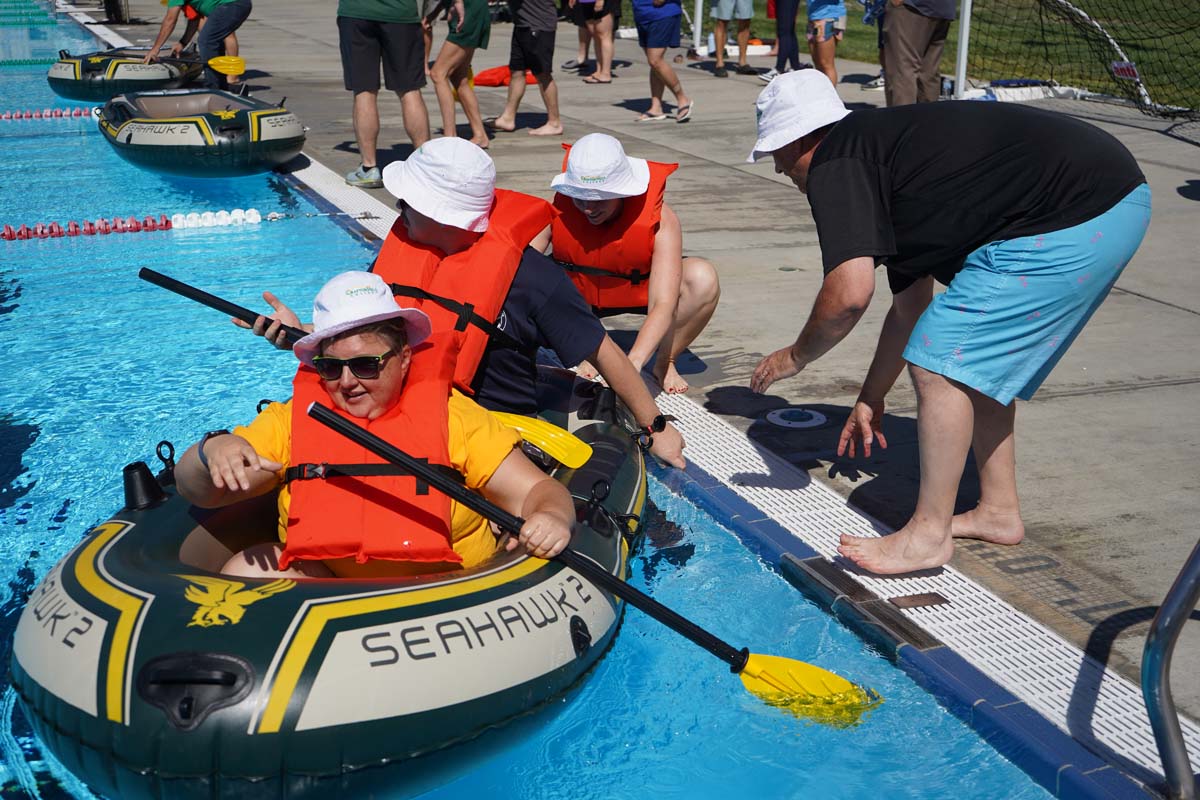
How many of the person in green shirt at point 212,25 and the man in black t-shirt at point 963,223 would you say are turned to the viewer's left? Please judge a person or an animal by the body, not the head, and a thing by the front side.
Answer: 2

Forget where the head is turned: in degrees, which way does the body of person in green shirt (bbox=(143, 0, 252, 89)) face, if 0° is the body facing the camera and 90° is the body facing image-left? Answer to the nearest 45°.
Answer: approximately 90°

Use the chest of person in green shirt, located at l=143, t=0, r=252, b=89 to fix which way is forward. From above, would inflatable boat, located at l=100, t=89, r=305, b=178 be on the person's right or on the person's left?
on the person's left

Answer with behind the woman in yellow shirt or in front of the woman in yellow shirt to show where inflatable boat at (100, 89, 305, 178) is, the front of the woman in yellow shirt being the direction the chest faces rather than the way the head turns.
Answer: behind

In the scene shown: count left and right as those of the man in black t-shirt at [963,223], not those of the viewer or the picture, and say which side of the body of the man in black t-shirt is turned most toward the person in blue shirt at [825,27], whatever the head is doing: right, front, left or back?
right

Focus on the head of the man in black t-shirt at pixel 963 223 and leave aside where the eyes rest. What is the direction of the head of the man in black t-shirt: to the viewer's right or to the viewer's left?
to the viewer's left

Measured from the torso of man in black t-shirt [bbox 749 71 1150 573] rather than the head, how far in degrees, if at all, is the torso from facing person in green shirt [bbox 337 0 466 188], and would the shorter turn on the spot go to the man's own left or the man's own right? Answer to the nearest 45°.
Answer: approximately 45° to the man's own right

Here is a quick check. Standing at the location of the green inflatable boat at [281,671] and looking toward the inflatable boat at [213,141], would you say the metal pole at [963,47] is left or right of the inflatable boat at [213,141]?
right

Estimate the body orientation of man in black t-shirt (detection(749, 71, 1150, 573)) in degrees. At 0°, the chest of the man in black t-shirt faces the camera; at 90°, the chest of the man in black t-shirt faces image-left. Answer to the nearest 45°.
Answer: approximately 90°

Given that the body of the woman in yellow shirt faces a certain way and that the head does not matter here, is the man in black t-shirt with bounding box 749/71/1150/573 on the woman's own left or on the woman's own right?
on the woman's own left
